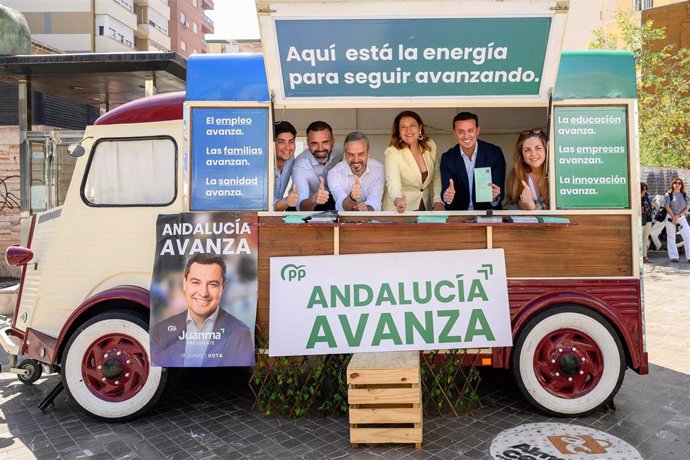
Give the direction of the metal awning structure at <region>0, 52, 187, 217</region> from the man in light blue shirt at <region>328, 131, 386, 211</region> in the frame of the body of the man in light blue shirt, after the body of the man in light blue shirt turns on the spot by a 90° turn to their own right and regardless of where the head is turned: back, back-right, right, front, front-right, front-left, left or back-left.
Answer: front-right

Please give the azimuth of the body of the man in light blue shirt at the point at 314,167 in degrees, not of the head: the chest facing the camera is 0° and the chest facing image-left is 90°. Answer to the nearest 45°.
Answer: approximately 0°

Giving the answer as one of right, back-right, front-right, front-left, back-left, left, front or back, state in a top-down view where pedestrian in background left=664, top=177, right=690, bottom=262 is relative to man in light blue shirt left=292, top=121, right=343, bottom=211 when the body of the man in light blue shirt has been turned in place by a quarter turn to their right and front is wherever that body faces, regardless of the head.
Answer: back-right

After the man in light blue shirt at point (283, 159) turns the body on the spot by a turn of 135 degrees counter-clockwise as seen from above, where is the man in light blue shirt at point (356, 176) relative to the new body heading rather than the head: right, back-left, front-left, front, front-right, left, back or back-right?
front-right

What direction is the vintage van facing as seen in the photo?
to the viewer's left

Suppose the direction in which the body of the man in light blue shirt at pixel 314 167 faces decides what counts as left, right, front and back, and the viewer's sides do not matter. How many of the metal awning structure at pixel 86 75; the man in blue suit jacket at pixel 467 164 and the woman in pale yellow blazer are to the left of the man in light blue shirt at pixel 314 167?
2

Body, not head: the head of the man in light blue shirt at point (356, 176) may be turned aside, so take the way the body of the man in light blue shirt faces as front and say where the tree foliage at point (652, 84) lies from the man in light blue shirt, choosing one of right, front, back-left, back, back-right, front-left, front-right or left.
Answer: back-left

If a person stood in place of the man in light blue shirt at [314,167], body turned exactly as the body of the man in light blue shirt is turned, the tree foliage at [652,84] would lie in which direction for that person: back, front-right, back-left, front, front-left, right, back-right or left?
back-left

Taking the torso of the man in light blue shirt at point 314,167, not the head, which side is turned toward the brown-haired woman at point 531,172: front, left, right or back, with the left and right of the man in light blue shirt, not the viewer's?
left
